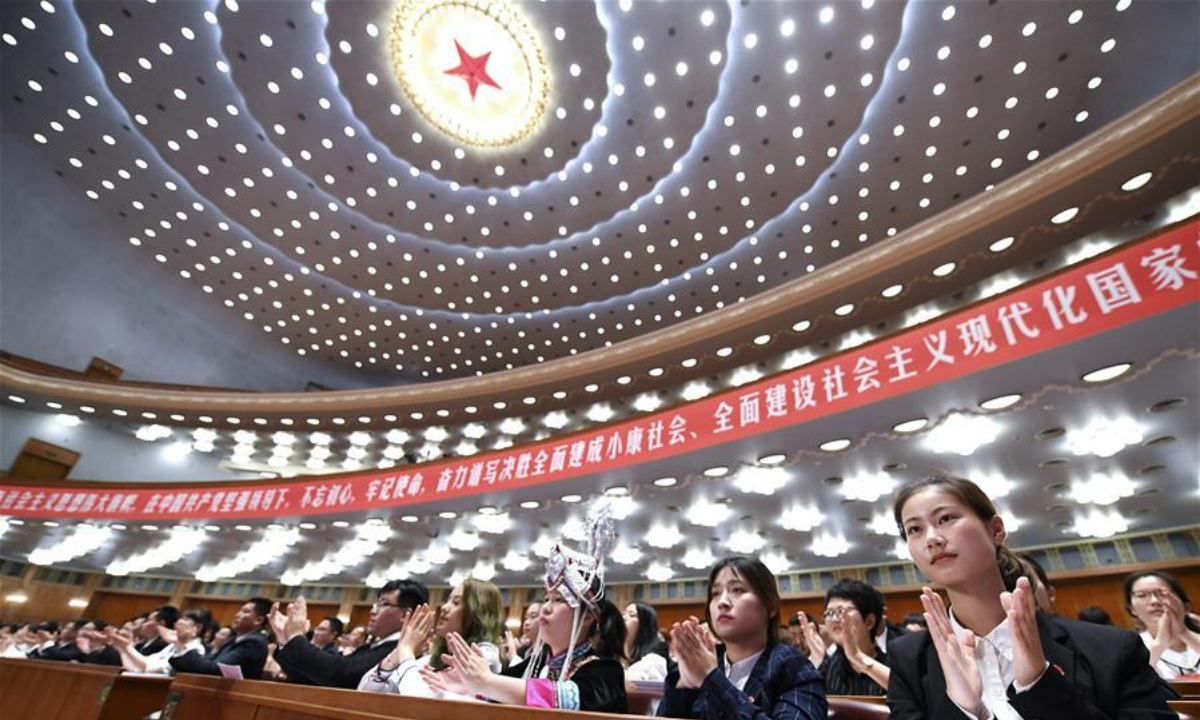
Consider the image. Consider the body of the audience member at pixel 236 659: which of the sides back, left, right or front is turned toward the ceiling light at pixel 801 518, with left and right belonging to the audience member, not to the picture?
back

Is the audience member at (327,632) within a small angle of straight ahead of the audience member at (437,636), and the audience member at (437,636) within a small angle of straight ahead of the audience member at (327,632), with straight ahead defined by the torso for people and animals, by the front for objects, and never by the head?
no

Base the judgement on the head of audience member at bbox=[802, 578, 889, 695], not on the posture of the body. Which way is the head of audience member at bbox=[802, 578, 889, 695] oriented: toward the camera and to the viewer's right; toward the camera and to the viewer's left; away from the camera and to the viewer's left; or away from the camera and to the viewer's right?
toward the camera and to the viewer's left

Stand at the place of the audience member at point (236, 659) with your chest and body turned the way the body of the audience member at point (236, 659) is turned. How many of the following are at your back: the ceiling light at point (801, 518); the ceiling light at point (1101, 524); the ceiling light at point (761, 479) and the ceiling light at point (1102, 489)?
4

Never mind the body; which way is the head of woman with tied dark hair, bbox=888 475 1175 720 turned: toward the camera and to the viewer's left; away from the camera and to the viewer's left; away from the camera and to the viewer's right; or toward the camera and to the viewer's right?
toward the camera and to the viewer's left

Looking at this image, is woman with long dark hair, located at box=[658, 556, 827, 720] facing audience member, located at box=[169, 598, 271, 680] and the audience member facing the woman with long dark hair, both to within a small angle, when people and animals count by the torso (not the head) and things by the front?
no

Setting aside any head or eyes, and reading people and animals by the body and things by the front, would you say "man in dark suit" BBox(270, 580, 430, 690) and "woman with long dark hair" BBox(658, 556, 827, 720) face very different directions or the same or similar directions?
same or similar directions

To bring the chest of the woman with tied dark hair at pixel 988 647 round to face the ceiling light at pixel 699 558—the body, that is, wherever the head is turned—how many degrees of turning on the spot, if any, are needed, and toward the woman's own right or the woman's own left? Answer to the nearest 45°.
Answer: approximately 90° to the woman's own right

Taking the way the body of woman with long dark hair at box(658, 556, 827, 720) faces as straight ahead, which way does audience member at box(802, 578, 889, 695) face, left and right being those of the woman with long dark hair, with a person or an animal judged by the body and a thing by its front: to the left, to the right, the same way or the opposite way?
the same way

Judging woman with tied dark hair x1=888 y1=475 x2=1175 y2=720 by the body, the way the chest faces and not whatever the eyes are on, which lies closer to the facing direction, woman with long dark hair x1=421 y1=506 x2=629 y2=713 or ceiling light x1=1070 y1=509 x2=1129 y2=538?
the woman with long dark hair
